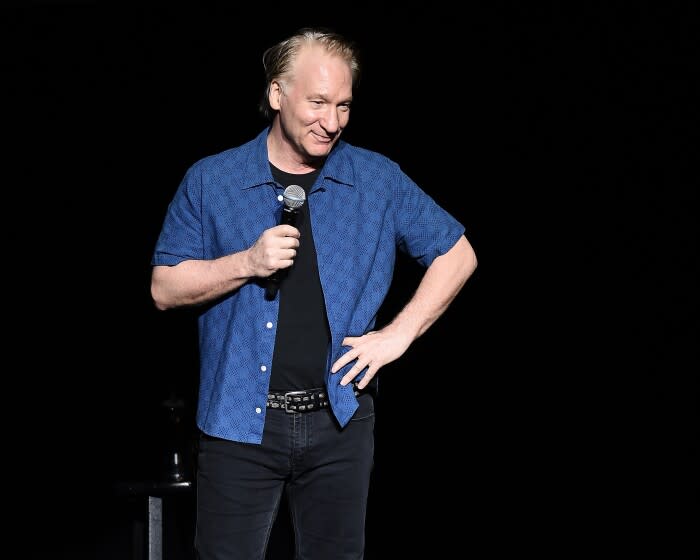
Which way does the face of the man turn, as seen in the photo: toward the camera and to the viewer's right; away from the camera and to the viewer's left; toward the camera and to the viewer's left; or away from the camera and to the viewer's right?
toward the camera and to the viewer's right

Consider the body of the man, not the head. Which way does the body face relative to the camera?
toward the camera
